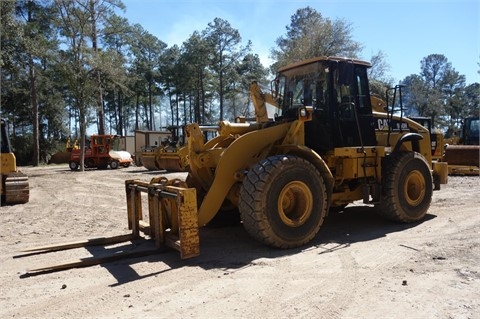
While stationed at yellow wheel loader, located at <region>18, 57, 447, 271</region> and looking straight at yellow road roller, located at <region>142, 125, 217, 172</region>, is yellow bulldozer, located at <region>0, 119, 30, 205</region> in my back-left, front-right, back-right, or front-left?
front-left

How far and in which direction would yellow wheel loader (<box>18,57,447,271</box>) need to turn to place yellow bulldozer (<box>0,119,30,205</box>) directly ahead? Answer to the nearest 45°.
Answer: approximately 90° to its right

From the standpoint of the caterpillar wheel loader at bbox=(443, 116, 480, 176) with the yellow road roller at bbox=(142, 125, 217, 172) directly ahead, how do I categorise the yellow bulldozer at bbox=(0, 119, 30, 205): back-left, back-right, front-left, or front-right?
front-left

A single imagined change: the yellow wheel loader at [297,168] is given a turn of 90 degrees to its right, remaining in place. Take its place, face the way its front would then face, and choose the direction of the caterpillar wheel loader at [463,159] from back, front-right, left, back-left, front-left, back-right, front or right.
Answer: right

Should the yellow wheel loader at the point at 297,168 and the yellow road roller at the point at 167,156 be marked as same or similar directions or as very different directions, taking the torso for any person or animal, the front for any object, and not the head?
same or similar directions

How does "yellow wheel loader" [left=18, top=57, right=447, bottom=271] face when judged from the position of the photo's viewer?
facing the viewer and to the left of the viewer

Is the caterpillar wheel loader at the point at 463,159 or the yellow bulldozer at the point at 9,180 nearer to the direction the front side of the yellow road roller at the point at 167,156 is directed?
the yellow bulldozer

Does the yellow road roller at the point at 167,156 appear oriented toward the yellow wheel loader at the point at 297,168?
no

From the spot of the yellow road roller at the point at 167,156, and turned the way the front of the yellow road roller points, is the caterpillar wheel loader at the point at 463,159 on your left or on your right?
on your left
